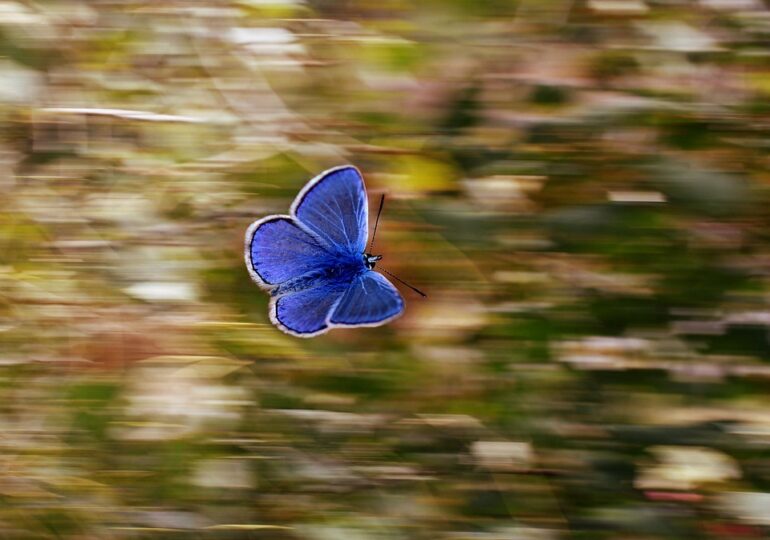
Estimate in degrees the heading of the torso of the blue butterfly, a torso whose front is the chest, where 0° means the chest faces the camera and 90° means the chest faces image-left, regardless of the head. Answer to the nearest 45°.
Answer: approximately 270°
